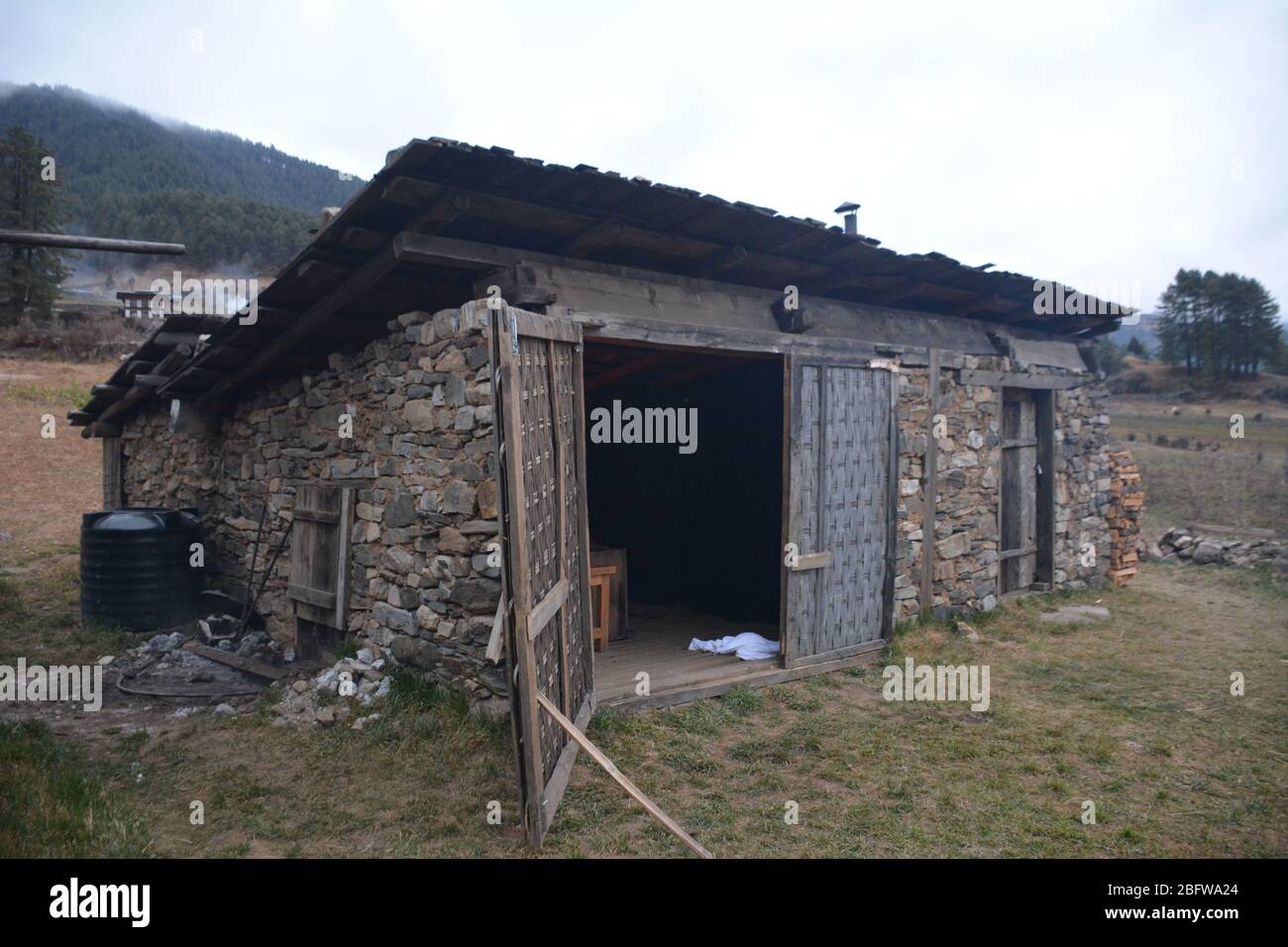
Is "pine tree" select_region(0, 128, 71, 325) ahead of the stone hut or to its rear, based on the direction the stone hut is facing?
to the rear

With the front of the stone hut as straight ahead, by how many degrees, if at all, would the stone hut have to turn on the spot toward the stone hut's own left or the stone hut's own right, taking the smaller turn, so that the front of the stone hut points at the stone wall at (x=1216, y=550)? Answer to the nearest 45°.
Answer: approximately 90° to the stone hut's own left
